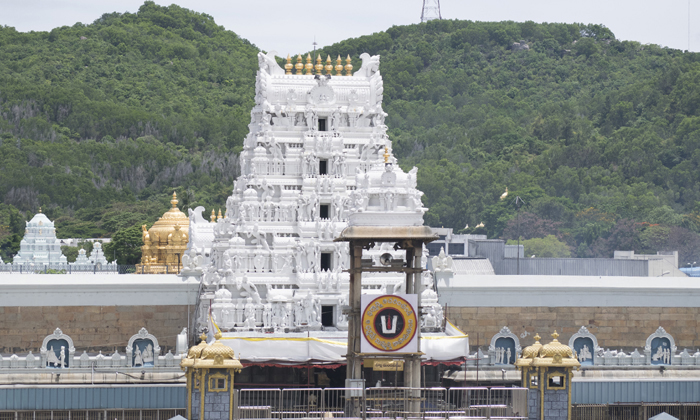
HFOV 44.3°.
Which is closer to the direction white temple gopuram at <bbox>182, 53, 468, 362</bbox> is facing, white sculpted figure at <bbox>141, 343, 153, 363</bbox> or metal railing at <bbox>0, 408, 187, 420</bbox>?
the metal railing

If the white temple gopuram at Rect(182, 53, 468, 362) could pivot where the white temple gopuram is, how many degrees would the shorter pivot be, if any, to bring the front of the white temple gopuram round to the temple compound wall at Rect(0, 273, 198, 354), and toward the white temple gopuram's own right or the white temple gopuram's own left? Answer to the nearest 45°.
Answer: approximately 90° to the white temple gopuram's own right

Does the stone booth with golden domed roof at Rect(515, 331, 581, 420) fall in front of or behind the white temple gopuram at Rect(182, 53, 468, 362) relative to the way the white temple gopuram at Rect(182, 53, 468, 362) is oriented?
in front

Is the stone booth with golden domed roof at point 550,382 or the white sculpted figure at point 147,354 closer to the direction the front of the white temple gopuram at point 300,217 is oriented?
the stone booth with golden domed roof

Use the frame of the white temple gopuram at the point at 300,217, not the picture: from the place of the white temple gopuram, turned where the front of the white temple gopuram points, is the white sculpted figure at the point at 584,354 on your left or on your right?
on your left

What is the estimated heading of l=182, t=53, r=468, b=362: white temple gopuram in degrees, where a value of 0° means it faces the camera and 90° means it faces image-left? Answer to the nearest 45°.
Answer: approximately 0°

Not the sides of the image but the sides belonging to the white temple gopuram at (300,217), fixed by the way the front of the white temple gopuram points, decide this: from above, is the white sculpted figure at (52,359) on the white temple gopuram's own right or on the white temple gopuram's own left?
on the white temple gopuram's own right

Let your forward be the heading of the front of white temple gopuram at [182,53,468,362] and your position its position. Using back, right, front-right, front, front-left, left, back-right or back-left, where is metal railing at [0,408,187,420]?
front-right

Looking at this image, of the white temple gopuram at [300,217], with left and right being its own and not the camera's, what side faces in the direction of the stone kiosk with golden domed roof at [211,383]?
front

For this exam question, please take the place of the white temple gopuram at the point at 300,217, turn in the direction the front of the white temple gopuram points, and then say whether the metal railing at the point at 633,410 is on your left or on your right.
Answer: on your left

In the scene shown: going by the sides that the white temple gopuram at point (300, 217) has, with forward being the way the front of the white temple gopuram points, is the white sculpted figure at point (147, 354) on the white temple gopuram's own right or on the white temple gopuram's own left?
on the white temple gopuram's own right

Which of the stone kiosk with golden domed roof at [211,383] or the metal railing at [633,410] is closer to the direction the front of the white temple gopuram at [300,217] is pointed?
the stone kiosk with golden domed roof
